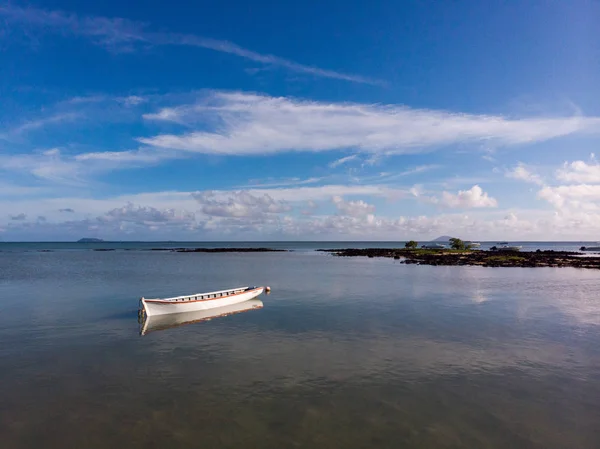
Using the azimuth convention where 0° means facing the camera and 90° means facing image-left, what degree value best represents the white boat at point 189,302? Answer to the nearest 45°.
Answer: approximately 225°
